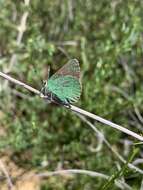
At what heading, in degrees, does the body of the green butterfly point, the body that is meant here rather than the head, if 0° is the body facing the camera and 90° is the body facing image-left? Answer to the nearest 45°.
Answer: approximately 90°
